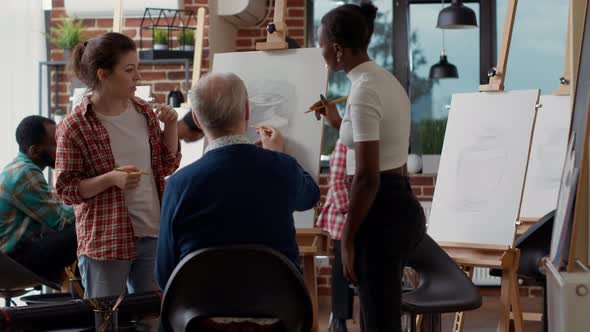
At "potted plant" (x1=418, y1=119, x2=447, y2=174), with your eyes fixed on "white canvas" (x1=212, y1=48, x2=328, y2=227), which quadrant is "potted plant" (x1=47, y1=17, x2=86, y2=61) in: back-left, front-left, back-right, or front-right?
front-right

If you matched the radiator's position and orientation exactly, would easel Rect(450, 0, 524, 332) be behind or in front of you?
in front

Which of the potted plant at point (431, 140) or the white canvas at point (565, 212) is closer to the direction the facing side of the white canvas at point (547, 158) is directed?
the white canvas

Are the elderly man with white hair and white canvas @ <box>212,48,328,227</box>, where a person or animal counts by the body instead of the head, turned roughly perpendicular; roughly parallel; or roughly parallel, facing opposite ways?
roughly parallel, facing opposite ways

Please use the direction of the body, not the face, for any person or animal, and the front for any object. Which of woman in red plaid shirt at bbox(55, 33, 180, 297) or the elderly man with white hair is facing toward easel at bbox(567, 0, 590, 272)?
the woman in red plaid shirt

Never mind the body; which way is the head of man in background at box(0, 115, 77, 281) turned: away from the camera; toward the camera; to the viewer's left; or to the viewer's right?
to the viewer's right

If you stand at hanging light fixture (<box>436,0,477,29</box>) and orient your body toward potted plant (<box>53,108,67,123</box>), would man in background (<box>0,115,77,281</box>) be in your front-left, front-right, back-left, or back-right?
front-left

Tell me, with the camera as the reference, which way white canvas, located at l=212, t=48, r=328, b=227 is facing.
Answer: facing the viewer

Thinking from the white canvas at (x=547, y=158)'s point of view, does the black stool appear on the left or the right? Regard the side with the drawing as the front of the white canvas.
on its right

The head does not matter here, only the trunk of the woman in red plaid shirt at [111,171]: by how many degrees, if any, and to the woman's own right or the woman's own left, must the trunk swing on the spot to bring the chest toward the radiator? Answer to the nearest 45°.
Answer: approximately 90° to the woman's own left

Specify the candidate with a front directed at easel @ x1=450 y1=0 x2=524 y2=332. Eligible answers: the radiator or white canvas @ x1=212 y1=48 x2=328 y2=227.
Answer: the radiator

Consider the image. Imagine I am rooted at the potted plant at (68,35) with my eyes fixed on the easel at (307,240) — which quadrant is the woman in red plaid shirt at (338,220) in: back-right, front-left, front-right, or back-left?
front-left

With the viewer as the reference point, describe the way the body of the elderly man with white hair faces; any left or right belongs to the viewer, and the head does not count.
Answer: facing away from the viewer

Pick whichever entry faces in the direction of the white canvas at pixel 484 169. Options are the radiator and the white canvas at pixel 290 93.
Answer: the radiator

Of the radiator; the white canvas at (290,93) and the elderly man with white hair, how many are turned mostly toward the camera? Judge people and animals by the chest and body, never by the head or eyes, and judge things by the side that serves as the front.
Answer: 2

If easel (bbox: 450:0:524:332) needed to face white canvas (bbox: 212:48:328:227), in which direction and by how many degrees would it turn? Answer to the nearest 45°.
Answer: approximately 45° to its right

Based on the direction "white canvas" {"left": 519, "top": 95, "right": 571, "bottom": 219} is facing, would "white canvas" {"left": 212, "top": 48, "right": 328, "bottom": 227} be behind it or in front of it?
in front

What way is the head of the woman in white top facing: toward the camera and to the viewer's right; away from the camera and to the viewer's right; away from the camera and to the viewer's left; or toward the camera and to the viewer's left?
away from the camera and to the viewer's left

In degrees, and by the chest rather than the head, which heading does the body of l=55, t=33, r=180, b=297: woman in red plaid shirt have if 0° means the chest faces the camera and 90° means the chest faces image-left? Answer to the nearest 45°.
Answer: approximately 315°

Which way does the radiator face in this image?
toward the camera

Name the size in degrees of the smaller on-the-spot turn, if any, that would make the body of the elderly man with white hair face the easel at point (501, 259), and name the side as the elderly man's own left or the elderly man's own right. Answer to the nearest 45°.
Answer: approximately 45° to the elderly man's own right

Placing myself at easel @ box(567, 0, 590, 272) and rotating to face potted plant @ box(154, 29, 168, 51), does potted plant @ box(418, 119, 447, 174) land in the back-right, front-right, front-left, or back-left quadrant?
front-right
